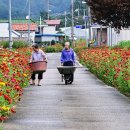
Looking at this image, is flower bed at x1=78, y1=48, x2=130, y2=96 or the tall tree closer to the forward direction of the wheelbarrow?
the flower bed

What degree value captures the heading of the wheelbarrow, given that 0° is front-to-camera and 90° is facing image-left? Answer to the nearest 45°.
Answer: approximately 0°

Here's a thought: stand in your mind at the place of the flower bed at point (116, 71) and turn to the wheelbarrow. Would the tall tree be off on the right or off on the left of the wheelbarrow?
right

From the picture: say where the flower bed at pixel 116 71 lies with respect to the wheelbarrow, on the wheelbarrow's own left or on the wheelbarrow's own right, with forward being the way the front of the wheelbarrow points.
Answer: on the wheelbarrow's own left

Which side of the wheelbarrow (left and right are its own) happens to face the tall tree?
back
